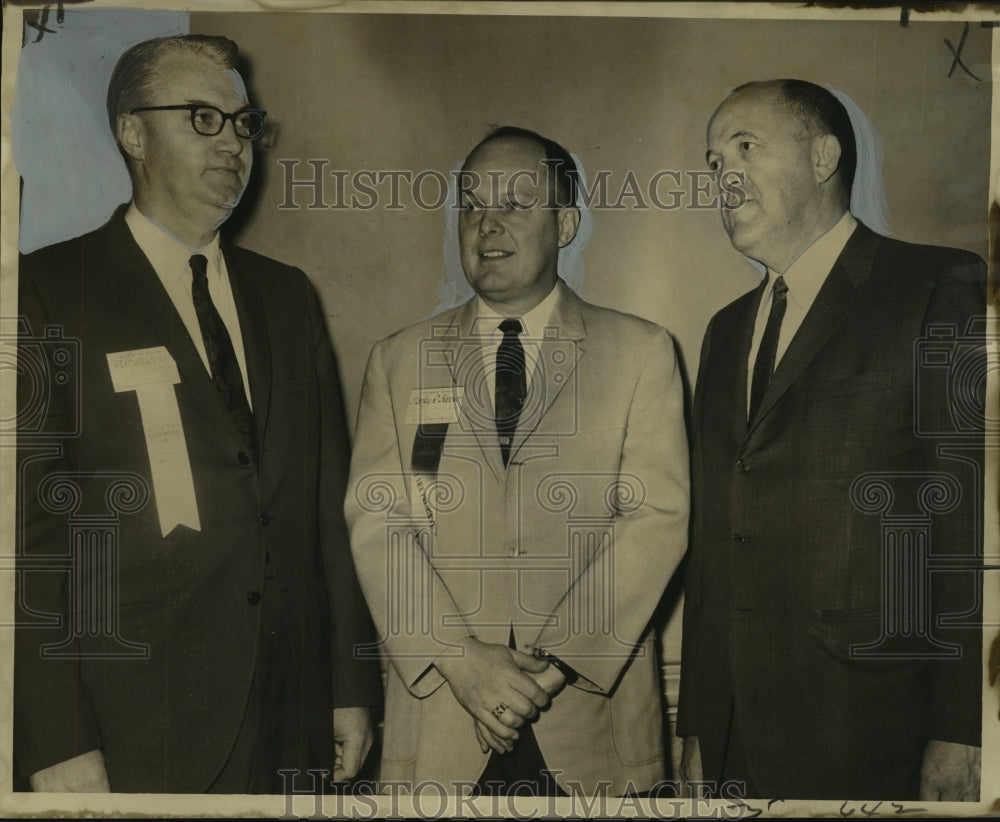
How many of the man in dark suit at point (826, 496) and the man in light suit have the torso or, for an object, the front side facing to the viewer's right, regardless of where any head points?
0

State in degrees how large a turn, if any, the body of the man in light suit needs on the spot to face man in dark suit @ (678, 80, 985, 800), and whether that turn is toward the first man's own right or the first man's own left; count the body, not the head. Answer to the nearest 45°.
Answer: approximately 90° to the first man's own left

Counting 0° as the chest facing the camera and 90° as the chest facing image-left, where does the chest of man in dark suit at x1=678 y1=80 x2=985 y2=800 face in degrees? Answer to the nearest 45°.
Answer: approximately 45°

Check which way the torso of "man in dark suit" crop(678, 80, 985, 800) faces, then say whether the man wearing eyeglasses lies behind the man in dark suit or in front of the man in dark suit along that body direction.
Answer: in front

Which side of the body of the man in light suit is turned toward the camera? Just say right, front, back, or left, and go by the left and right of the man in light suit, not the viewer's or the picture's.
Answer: front

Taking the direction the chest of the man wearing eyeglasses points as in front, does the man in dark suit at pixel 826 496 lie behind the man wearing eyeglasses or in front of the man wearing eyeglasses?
in front

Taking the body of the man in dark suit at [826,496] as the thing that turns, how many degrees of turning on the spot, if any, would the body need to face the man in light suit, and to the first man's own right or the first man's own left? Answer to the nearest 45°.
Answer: approximately 45° to the first man's own right

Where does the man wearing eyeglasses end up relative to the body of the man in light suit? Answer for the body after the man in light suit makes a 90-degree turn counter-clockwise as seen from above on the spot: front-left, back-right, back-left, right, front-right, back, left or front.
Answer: back
